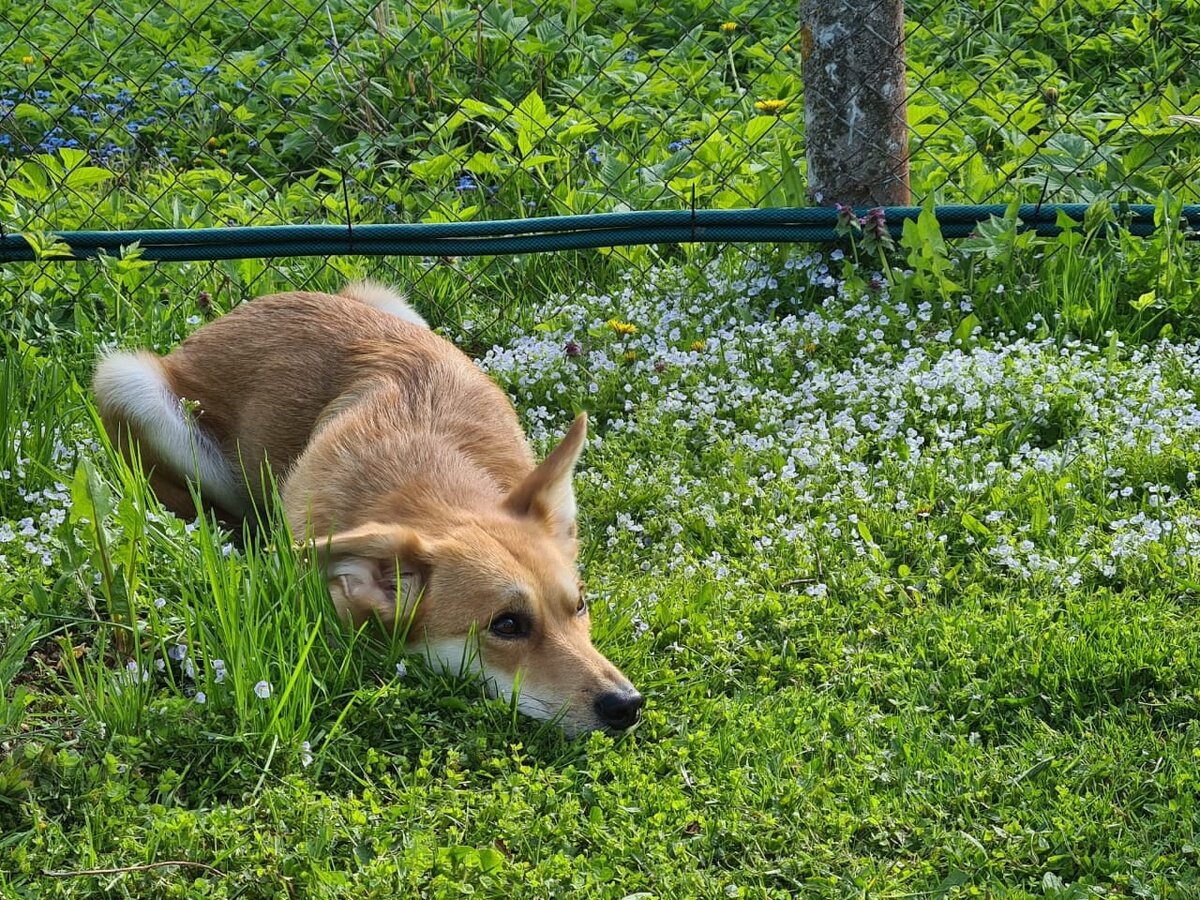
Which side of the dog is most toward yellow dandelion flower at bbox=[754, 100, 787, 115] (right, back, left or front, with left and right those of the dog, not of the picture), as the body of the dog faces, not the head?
left

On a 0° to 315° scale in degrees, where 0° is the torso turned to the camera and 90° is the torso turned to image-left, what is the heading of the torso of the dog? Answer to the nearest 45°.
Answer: approximately 315°

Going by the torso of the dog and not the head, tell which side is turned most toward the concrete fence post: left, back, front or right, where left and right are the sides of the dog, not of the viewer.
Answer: left

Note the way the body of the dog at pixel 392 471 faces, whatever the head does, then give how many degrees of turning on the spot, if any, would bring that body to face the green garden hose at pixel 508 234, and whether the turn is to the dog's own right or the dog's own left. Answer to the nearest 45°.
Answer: approximately 135° to the dog's own left

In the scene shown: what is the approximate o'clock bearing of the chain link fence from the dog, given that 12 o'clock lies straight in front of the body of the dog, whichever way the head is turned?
The chain link fence is roughly at 8 o'clock from the dog.

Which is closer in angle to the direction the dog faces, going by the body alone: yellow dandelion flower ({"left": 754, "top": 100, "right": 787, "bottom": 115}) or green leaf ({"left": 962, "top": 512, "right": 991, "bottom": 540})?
the green leaf

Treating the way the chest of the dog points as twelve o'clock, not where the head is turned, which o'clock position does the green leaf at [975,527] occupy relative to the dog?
The green leaf is roughly at 11 o'clock from the dog.
